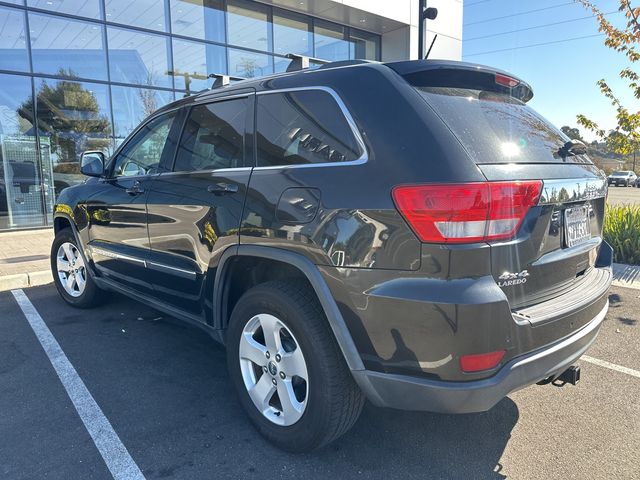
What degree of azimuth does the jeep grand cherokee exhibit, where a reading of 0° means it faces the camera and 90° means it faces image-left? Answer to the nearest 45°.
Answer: approximately 135°

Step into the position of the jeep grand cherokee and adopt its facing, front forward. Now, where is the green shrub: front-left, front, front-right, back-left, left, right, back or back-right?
right
